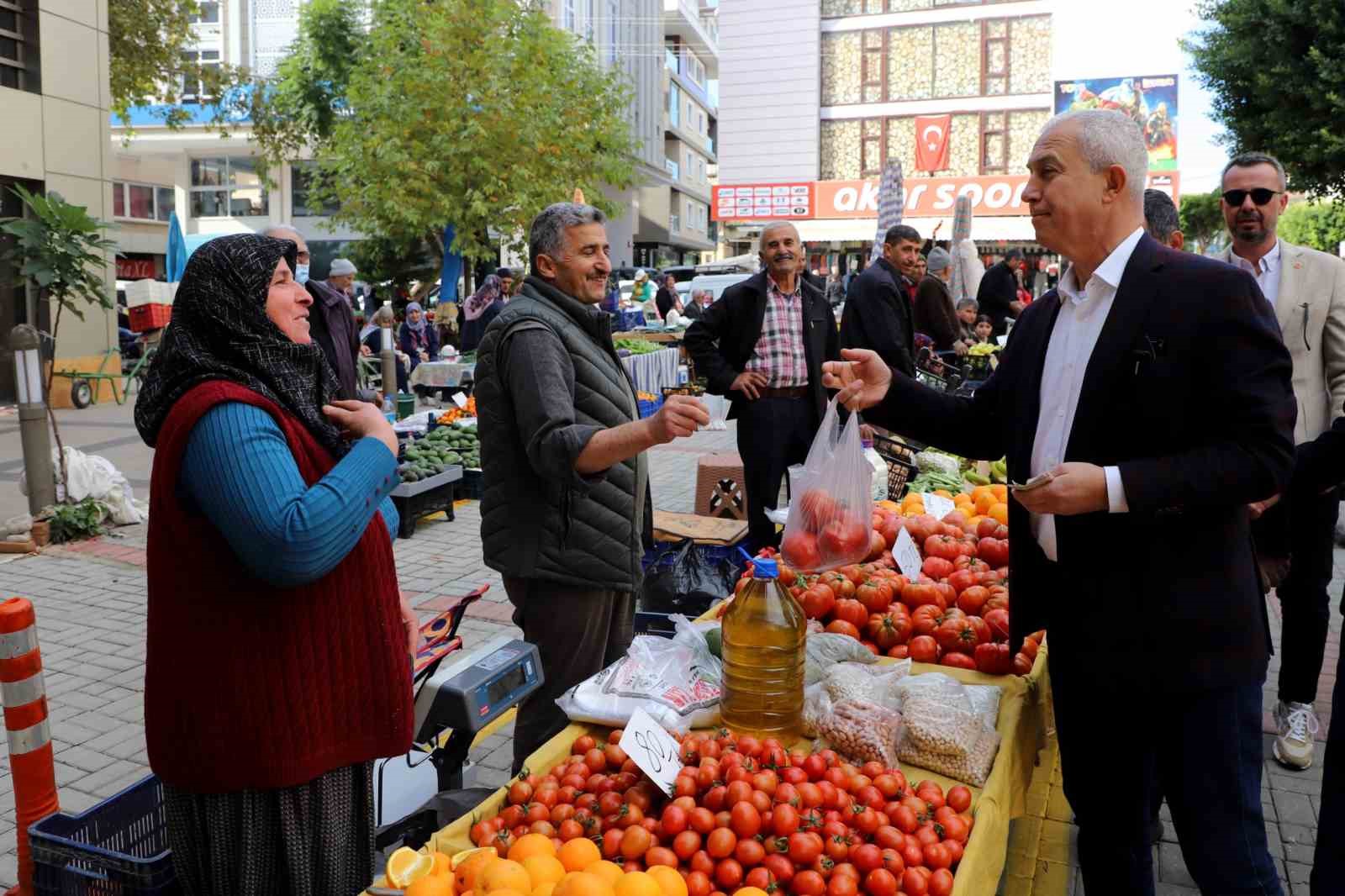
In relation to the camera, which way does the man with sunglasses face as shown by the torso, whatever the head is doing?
toward the camera

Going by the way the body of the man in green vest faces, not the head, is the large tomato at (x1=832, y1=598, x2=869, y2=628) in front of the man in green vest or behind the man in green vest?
in front

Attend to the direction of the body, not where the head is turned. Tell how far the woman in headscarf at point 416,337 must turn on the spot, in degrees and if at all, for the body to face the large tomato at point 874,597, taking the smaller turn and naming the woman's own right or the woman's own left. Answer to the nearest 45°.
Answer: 0° — they already face it

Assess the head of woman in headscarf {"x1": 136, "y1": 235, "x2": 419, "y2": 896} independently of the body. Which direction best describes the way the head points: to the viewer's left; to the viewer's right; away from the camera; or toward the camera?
to the viewer's right

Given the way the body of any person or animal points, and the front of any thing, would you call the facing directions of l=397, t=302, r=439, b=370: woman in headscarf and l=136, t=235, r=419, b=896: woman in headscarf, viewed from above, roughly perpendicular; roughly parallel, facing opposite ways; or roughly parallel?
roughly perpendicular

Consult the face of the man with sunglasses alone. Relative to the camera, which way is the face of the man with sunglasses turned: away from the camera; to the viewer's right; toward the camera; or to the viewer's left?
toward the camera

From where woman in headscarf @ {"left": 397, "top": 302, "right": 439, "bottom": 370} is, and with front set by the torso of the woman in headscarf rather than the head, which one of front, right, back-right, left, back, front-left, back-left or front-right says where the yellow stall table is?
front

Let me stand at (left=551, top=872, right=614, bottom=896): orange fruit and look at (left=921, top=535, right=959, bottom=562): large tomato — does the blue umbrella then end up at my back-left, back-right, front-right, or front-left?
front-left

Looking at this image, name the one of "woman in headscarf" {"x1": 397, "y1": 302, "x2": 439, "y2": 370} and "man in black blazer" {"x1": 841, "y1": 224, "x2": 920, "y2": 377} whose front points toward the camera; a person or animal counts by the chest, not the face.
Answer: the woman in headscarf

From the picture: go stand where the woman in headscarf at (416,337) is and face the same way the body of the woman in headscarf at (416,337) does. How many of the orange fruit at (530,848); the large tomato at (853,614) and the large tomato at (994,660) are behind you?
0

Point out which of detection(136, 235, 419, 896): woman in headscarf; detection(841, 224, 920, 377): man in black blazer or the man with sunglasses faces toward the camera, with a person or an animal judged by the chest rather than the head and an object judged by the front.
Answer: the man with sunglasses
